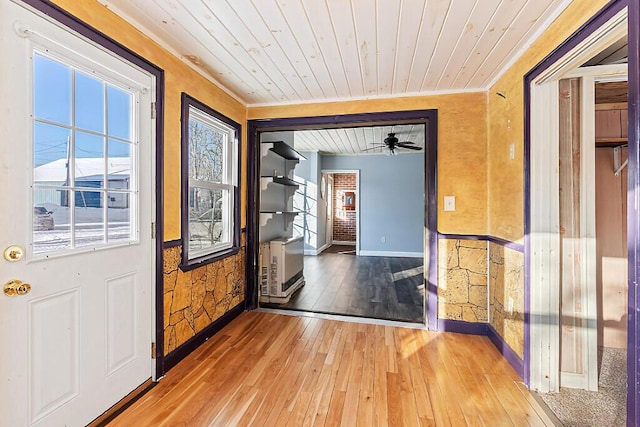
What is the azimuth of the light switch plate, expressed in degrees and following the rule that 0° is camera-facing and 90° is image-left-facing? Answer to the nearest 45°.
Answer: approximately 0°

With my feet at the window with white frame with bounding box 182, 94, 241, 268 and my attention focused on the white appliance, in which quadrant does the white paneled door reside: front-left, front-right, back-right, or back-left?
back-right

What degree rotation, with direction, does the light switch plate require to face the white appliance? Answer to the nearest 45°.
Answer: approximately 90° to its right

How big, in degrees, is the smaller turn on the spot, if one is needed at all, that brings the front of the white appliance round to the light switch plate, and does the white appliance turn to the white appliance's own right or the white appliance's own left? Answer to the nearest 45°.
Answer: approximately 45° to the white appliance's own right

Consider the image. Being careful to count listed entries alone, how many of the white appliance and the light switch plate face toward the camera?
1

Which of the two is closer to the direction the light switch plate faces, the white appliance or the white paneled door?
the white paneled door

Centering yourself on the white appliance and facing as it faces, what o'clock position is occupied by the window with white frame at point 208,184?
The window with white frame is roughly at 4 o'clock from the white appliance.

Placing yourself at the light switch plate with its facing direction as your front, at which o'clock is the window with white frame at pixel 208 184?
The window with white frame is roughly at 2 o'clock from the light switch plate.

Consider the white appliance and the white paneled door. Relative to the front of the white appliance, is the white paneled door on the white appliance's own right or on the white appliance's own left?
on the white appliance's own right

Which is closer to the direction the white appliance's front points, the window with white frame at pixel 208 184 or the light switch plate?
the light switch plate

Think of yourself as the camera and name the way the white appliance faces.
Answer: facing to the right of the viewer

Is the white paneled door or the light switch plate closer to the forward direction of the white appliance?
the light switch plate

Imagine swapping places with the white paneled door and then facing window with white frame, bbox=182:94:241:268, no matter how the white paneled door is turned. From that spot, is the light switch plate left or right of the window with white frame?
right
